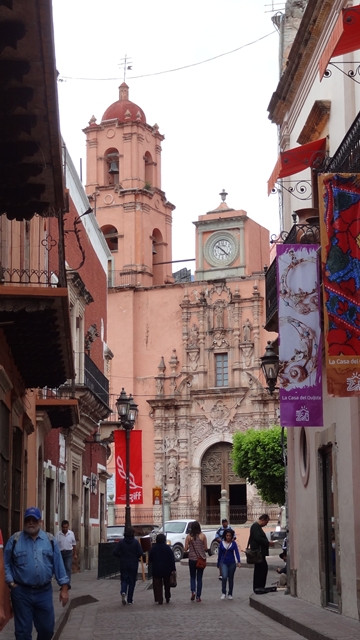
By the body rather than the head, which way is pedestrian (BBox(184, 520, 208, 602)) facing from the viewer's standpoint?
away from the camera

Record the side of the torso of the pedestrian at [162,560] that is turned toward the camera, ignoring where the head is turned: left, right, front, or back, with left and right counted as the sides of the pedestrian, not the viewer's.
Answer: back

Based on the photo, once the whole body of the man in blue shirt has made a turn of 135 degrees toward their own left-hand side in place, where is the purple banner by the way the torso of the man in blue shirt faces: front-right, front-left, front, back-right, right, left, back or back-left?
front

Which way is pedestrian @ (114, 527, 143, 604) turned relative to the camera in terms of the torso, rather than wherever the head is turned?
away from the camera
